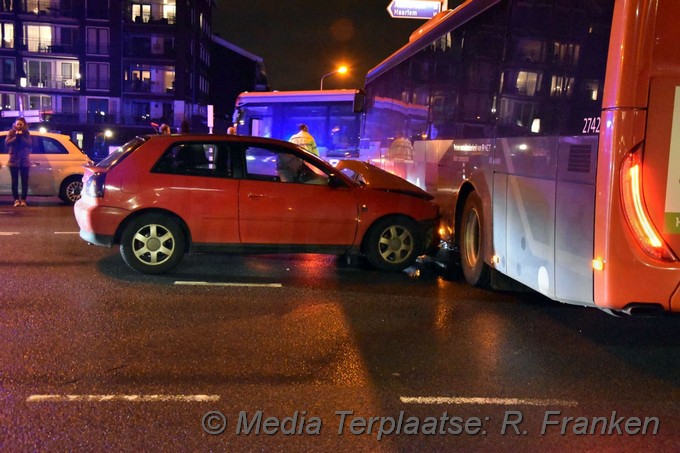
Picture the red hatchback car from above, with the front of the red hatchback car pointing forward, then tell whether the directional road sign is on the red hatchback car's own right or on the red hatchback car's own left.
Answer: on the red hatchback car's own left

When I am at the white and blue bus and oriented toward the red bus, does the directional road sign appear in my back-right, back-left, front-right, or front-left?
front-left

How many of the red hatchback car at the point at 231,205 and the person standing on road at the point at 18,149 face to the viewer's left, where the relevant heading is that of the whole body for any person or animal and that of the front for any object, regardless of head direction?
0

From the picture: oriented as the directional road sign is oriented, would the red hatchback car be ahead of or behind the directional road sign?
ahead

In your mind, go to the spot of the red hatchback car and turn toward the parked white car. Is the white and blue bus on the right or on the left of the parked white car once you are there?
right

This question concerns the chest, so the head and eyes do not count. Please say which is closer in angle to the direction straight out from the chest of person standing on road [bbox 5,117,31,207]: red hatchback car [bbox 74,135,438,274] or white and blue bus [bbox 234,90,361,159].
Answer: the red hatchback car

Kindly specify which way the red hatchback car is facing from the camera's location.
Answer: facing to the right of the viewer

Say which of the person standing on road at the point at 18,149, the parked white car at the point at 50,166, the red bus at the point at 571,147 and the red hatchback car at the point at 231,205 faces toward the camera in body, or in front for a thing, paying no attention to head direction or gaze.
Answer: the person standing on road

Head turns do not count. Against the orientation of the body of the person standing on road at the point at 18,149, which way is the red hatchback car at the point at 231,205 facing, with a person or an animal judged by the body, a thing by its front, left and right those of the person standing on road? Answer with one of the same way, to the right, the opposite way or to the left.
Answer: to the left

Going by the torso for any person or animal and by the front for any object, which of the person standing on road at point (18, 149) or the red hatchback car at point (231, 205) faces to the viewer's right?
the red hatchback car

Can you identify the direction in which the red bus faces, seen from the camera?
facing away from the viewer and to the left of the viewer
